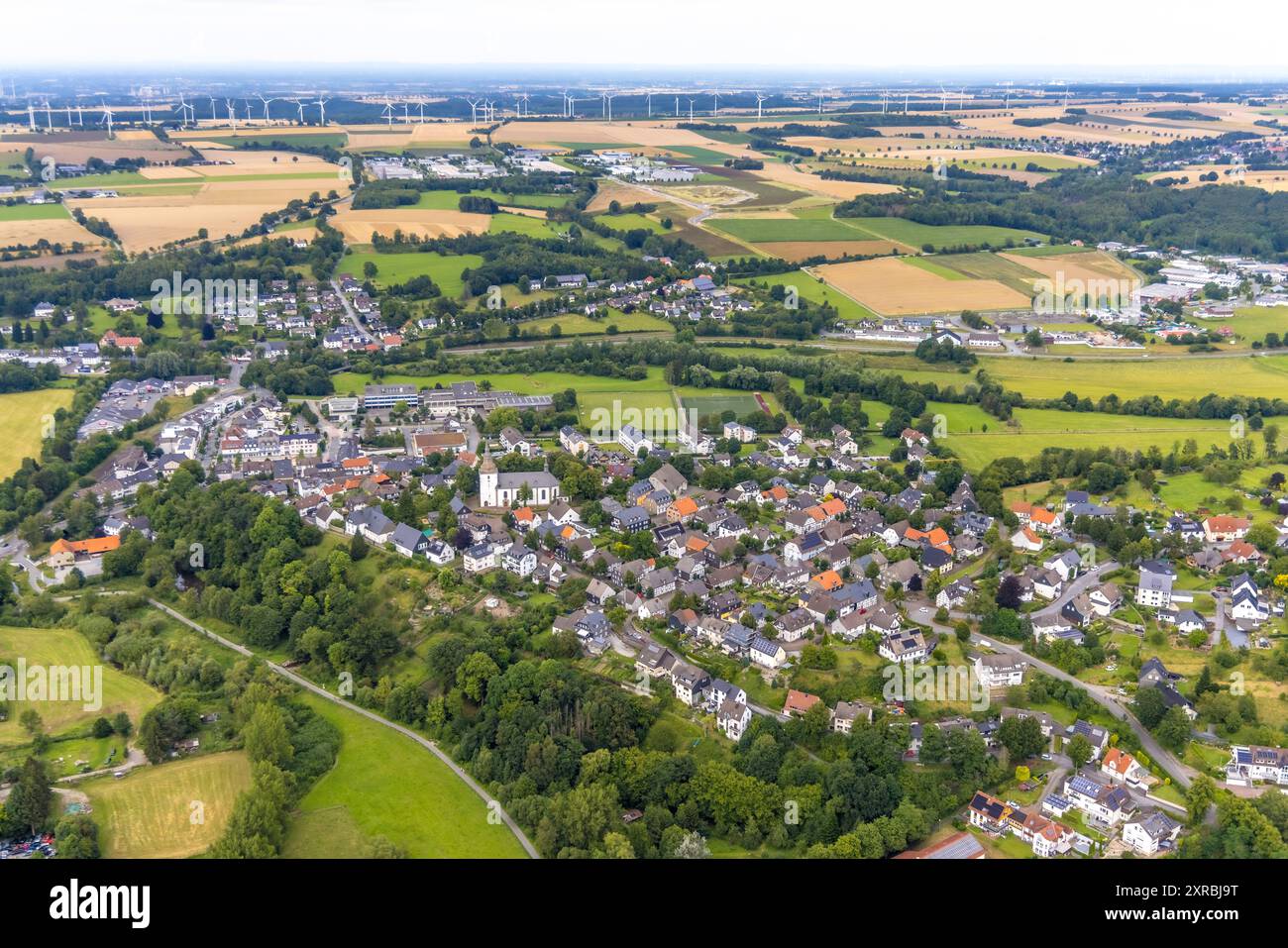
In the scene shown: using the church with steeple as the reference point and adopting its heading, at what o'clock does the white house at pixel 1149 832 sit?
The white house is roughly at 8 o'clock from the church with steeple.

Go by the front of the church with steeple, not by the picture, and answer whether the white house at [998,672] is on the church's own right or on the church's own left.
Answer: on the church's own left

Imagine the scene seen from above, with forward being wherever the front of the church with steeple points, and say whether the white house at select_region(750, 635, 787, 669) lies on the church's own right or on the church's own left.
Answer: on the church's own left

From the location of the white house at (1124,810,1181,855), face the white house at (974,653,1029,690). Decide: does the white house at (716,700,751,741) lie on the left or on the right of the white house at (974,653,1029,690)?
left

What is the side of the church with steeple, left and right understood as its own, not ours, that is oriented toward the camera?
left

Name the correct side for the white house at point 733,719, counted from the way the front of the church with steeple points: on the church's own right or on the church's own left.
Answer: on the church's own left

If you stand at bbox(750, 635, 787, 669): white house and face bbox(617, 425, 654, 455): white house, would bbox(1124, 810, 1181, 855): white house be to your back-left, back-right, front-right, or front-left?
back-right
